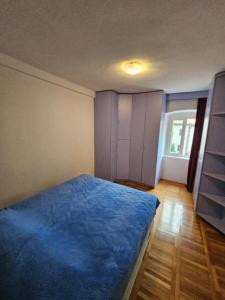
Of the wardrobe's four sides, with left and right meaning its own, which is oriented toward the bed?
front

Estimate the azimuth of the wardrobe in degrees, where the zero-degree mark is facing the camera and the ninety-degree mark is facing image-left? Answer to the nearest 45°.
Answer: approximately 0°

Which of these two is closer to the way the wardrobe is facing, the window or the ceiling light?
the ceiling light

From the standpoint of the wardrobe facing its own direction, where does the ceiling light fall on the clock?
The ceiling light is roughly at 12 o'clock from the wardrobe.

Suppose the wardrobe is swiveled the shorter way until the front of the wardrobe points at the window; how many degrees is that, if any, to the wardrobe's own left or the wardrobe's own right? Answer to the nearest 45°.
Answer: approximately 90° to the wardrobe's own left
